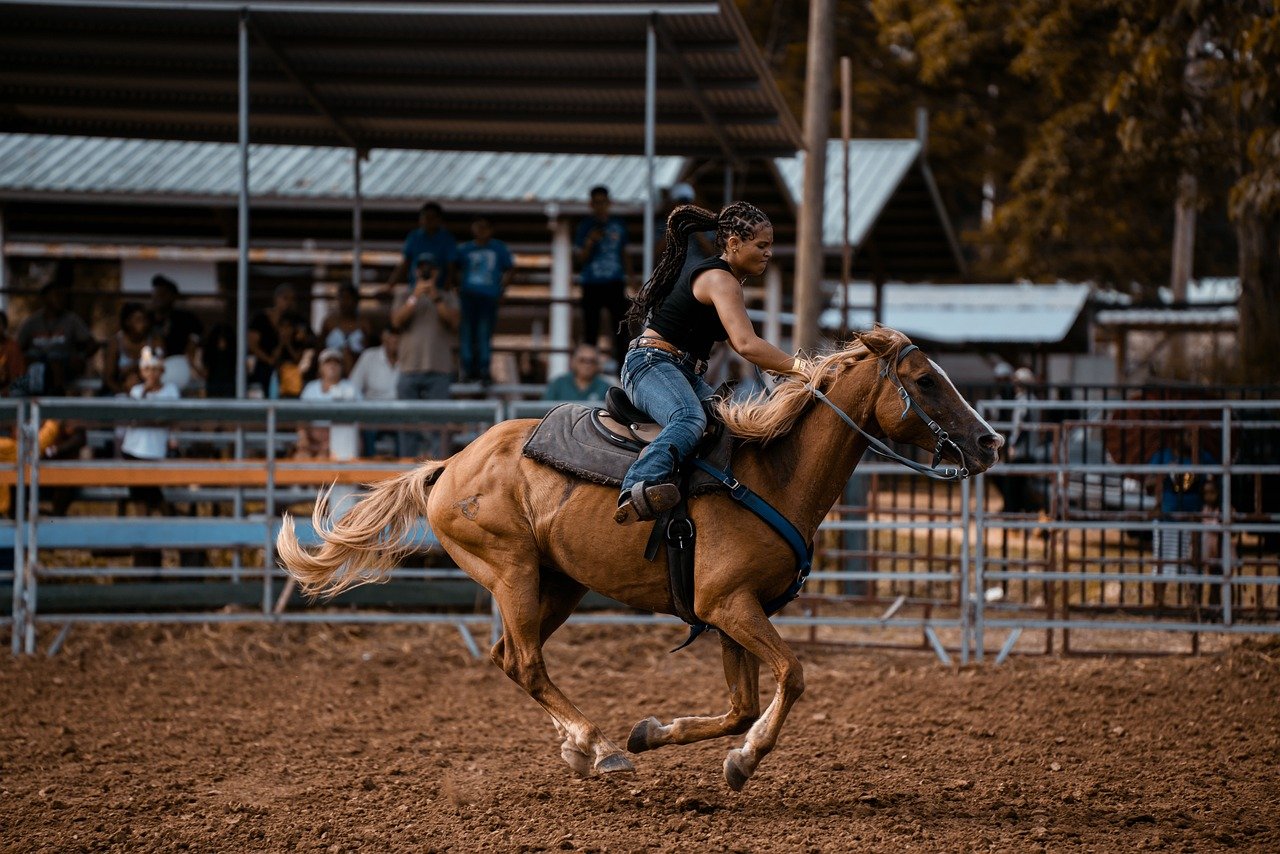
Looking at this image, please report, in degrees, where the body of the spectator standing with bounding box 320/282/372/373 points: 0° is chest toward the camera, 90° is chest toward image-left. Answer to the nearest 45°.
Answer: approximately 0°

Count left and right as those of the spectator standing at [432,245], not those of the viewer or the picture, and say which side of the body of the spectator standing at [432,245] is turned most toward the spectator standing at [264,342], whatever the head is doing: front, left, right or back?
right

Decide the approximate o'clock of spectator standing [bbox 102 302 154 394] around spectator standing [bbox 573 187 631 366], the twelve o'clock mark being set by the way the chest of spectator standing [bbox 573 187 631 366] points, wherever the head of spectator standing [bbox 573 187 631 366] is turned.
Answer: spectator standing [bbox 102 302 154 394] is roughly at 3 o'clock from spectator standing [bbox 573 187 631 366].

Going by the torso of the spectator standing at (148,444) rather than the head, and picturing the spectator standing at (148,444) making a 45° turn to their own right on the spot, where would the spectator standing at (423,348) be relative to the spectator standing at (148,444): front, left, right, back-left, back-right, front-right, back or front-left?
back-left

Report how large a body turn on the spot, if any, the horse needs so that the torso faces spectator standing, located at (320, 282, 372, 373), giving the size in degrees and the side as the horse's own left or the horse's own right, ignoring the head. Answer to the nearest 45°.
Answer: approximately 135° to the horse's own left

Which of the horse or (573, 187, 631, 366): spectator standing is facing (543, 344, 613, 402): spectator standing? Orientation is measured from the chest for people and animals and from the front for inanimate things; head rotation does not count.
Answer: (573, 187, 631, 366): spectator standing

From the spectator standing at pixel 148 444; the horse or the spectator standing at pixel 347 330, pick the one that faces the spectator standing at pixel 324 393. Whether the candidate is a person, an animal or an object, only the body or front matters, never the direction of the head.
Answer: the spectator standing at pixel 347 330

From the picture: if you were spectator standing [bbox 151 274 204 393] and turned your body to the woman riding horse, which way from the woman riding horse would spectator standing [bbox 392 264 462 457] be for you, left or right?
left

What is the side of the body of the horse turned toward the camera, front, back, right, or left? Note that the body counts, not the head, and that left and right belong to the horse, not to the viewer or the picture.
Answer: right
